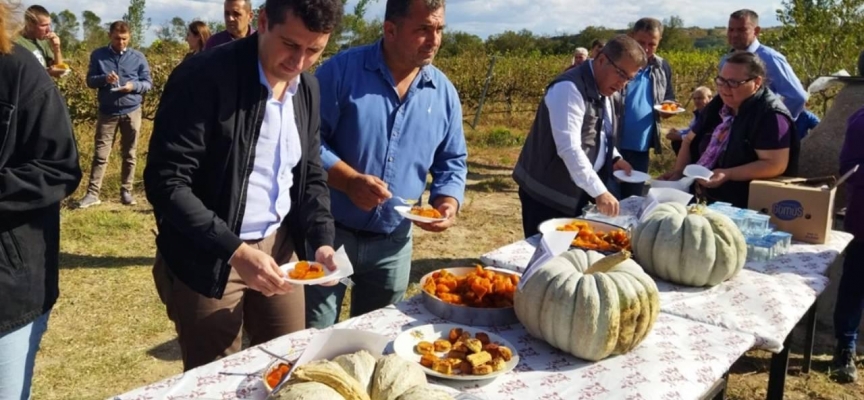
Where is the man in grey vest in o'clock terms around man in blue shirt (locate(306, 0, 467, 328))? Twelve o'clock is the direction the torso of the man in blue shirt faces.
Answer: The man in grey vest is roughly at 9 o'clock from the man in blue shirt.

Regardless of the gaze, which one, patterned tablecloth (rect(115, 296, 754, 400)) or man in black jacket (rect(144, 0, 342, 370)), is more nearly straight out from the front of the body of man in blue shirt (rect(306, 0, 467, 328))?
the patterned tablecloth

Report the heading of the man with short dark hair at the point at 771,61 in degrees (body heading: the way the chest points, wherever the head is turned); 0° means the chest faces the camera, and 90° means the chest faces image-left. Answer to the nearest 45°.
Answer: approximately 45°

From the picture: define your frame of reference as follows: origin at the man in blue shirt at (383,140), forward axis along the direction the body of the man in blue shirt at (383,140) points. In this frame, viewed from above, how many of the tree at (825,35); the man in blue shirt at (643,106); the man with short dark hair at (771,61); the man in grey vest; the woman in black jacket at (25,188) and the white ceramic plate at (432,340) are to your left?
4

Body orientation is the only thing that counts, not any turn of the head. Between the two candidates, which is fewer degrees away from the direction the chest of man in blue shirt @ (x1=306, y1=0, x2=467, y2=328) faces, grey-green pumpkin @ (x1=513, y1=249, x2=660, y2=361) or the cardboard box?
the grey-green pumpkin

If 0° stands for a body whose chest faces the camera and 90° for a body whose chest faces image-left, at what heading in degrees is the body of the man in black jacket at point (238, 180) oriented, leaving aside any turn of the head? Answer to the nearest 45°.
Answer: approximately 315°

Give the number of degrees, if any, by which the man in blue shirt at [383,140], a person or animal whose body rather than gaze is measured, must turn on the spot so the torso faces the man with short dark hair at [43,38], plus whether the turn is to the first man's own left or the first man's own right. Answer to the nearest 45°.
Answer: approximately 180°
